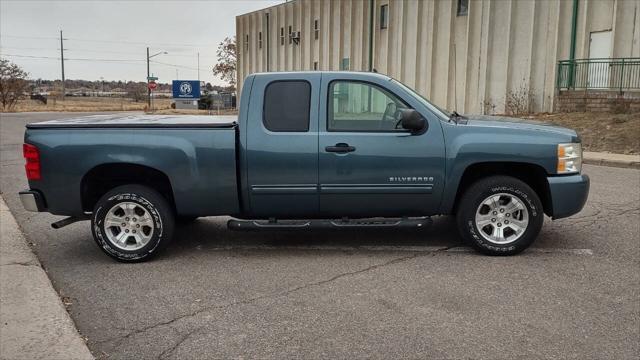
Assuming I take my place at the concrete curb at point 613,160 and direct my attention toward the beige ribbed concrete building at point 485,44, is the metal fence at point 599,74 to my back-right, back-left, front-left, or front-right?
front-right

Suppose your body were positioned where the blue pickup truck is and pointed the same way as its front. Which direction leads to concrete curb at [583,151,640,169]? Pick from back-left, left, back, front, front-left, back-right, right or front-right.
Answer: front-left

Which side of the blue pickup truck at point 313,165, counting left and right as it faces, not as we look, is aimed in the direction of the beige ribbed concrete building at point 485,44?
left

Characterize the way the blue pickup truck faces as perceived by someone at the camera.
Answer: facing to the right of the viewer

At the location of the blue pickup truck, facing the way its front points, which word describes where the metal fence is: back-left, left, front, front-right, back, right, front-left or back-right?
front-left
